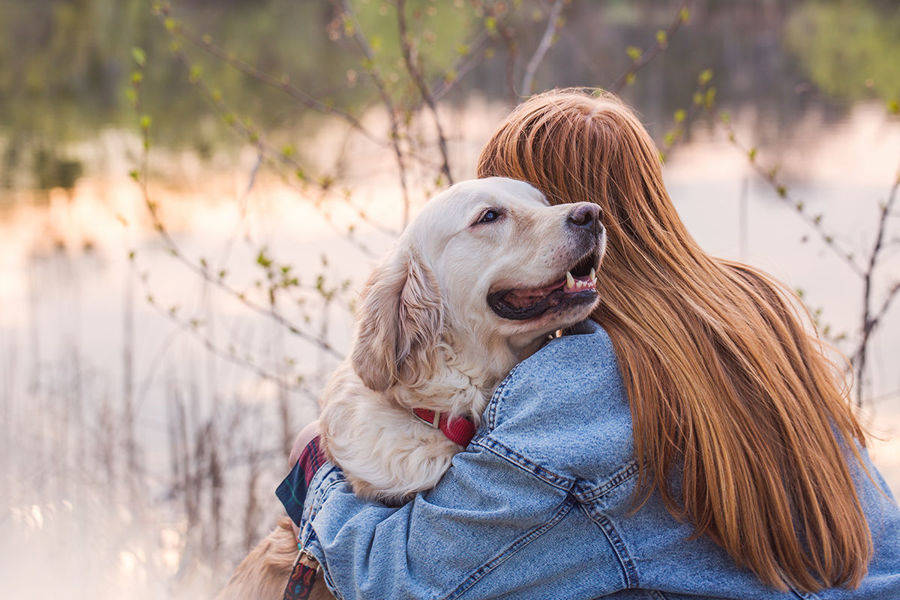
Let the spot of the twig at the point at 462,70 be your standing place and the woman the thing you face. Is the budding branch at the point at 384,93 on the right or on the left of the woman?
right

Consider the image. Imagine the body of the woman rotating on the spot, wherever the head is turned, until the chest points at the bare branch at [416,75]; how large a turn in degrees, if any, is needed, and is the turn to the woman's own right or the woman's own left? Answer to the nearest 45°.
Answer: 0° — they already face it

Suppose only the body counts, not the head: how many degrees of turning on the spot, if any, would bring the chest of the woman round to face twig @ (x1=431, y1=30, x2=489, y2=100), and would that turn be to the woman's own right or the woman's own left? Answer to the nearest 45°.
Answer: approximately 45° to the woman's own right

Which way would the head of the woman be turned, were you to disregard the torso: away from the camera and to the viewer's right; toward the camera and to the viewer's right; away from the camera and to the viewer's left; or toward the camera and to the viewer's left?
away from the camera and to the viewer's left

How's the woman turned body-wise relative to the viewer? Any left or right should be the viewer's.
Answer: facing away from the viewer and to the left of the viewer

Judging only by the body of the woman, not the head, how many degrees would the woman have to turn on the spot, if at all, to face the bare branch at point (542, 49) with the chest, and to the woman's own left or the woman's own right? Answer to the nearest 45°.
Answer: approximately 45° to the woman's own right
